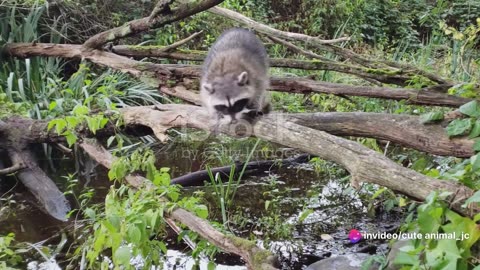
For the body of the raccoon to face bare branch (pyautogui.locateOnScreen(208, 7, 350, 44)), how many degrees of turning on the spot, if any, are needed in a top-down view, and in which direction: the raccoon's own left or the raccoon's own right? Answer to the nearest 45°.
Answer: approximately 180°

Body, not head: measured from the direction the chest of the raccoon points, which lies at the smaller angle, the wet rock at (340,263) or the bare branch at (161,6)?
the wet rock

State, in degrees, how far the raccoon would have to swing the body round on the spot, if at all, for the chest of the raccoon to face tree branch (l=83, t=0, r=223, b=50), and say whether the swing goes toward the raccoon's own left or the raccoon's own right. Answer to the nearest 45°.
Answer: approximately 135° to the raccoon's own right

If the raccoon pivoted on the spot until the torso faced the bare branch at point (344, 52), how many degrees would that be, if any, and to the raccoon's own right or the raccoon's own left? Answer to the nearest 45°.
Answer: approximately 135° to the raccoon's own left

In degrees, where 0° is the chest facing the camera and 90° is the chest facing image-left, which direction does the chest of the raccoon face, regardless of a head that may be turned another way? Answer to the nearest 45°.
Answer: approximately 0°

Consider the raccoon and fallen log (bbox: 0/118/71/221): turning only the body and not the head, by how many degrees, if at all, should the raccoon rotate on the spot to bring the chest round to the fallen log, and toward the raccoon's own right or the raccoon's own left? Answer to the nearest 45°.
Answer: approximately 90° to the raccoon's own right

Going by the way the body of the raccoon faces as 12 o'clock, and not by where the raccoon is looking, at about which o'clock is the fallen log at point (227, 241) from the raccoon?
The fallen log is roughly at 12 o'clock from the raccoon.

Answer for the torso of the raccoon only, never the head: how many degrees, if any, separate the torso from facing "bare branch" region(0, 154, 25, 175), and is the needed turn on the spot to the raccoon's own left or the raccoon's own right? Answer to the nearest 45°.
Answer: approximately 90° to the raccoon's own right

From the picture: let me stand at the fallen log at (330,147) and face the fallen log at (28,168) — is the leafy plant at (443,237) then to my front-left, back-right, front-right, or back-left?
back-left
